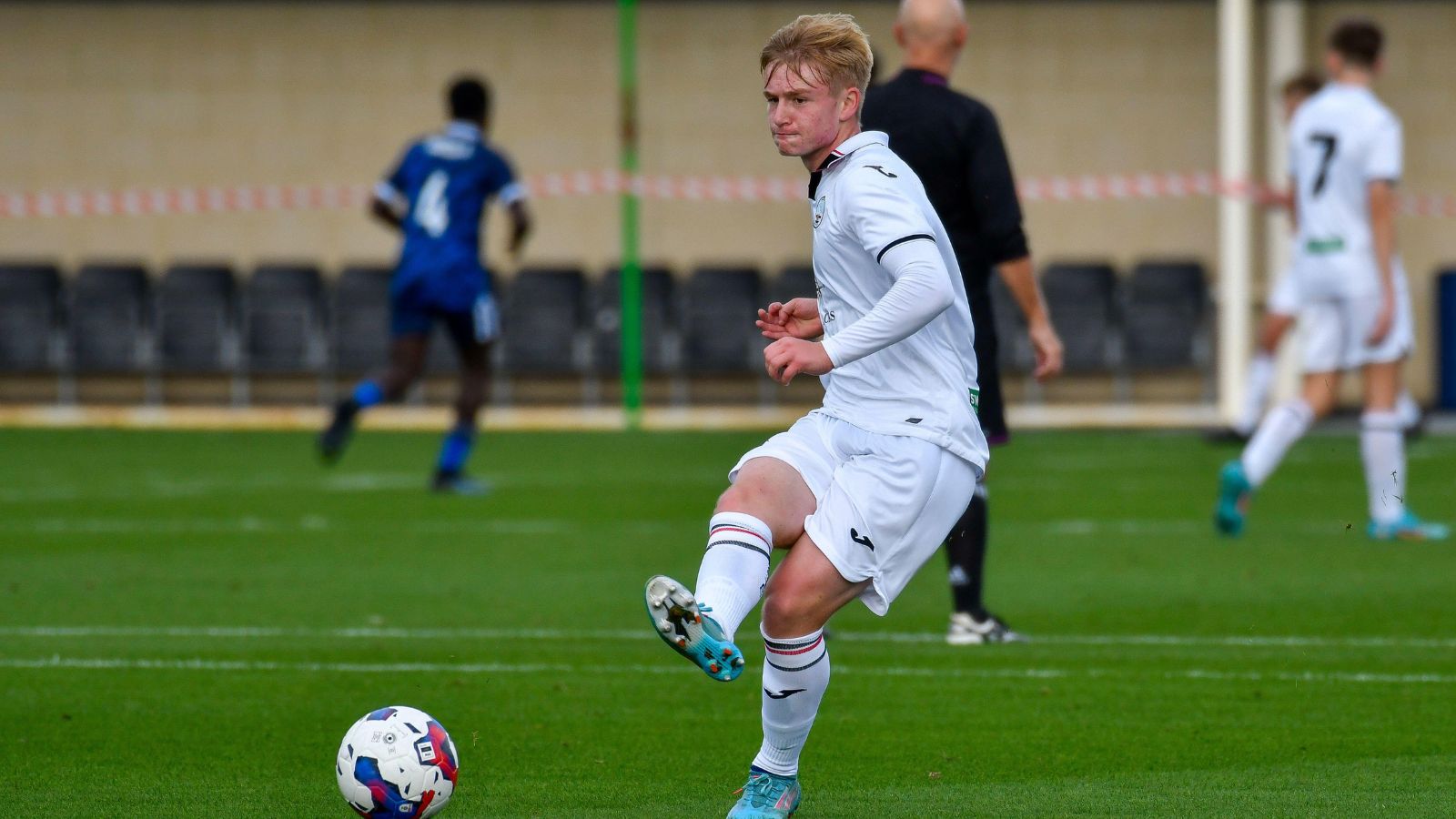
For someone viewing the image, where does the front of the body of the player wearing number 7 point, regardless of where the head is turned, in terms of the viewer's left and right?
facing away from the viewer and to the right of the viewer

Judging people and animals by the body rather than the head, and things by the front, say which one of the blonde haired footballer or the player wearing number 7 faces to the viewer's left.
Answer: the blonde haired footballer

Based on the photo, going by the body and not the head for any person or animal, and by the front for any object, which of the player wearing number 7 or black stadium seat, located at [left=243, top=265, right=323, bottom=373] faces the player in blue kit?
the black stadium seat

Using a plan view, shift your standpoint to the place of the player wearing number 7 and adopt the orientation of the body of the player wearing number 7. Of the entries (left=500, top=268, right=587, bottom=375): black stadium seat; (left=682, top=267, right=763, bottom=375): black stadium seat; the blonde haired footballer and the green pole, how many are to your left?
3

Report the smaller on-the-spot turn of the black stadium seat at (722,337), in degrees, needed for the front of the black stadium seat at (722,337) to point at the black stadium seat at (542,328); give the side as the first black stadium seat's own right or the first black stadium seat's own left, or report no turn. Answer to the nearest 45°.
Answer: approximately 90° to the first black stadium seat's own right

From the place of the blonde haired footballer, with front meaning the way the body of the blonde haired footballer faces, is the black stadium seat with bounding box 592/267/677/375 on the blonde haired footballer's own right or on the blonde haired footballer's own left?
on the blonde haired footballer's own right

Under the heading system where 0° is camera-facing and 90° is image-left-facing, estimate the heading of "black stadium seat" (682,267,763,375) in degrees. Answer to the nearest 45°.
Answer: approximately 0°

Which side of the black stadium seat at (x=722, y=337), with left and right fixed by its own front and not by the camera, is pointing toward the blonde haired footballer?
front

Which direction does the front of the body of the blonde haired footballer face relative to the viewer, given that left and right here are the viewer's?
facing to the left of the viewer

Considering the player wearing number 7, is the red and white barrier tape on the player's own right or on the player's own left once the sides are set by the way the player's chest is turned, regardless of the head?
on the player's own left

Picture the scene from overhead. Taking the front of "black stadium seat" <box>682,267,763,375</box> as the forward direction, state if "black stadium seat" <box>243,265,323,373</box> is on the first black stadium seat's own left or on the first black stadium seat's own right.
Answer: on the first black stadium seat's own right

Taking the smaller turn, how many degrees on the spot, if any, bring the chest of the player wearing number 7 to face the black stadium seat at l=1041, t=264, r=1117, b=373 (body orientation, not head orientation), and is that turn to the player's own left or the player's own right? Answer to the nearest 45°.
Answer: approximately 45° to the player's own left

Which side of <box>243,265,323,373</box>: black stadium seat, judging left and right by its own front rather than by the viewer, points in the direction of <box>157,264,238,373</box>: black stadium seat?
right

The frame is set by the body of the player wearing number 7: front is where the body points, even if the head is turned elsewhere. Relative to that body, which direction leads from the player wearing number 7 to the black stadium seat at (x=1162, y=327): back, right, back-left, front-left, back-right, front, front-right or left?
front-left

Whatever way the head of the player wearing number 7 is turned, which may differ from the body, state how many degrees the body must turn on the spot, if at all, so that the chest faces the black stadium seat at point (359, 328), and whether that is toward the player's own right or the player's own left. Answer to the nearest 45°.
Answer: approximately 90° to the player's own left
